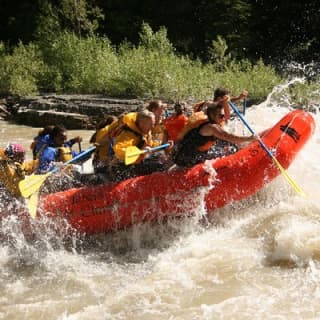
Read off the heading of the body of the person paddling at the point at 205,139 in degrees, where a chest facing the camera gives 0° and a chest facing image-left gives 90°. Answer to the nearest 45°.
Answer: approximately 270°

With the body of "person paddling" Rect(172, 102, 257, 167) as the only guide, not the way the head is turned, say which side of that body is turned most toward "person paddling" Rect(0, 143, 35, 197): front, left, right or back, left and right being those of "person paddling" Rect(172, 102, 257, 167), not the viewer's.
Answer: back

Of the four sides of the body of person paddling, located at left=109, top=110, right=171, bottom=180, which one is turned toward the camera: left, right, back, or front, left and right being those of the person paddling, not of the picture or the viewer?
right

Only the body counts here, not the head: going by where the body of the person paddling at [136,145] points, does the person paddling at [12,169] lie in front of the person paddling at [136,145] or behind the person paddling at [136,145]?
behind

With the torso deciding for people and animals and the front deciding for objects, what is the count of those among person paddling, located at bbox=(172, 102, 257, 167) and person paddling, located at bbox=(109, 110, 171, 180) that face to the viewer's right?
2
